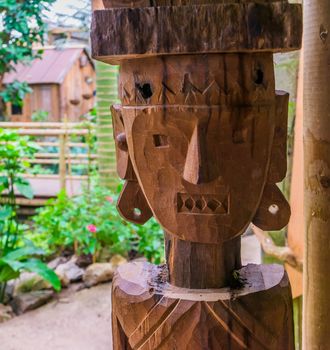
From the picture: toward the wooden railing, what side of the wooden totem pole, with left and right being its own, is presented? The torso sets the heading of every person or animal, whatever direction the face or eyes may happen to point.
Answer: back

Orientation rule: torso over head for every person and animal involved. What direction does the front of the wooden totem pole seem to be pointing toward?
toward the camera

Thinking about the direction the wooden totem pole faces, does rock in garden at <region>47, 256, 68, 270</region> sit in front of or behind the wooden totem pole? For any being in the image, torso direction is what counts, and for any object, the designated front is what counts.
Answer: behind

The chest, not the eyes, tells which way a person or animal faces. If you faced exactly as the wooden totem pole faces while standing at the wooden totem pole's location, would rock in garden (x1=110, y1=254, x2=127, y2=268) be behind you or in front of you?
behind

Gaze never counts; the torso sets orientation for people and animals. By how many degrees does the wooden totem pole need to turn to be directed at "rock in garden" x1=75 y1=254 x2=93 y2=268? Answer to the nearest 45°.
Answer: approximately 180°

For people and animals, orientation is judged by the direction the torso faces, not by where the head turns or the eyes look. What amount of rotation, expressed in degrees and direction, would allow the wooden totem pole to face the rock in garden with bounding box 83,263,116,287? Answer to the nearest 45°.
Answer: approximately 180°
